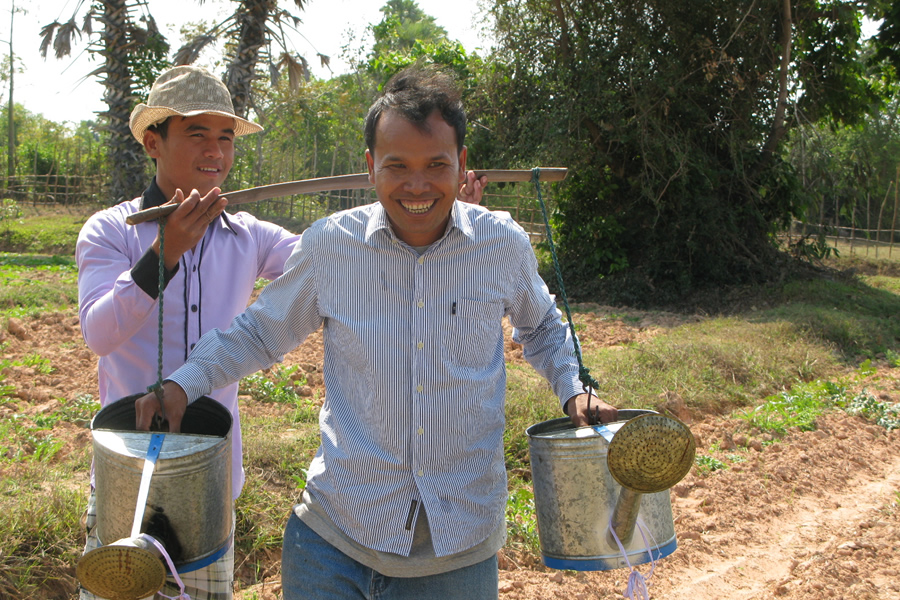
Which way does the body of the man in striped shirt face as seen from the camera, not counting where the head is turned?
toward the camera

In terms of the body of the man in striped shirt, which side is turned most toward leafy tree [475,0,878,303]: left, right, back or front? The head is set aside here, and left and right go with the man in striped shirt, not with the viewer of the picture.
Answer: back

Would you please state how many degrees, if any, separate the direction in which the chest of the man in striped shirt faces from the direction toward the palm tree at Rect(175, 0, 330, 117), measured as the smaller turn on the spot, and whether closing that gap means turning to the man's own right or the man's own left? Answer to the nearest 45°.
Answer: approximately 180°

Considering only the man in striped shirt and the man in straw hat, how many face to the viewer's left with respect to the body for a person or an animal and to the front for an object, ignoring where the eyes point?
0

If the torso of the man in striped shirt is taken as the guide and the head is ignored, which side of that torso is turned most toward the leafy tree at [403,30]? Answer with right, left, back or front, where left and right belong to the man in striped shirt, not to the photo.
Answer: back

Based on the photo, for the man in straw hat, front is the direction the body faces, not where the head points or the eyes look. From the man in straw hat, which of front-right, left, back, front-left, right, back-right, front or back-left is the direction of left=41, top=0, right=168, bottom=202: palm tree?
back-left

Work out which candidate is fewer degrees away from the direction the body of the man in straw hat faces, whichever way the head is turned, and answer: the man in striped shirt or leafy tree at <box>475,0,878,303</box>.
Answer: the man in striped shirt

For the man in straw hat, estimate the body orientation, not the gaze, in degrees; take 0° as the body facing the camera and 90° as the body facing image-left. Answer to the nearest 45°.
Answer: approximately 315°

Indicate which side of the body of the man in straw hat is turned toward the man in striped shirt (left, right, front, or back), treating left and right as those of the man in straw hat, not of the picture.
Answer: front

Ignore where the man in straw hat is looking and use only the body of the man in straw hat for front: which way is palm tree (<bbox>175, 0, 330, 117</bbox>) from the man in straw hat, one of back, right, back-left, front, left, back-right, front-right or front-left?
back-left
